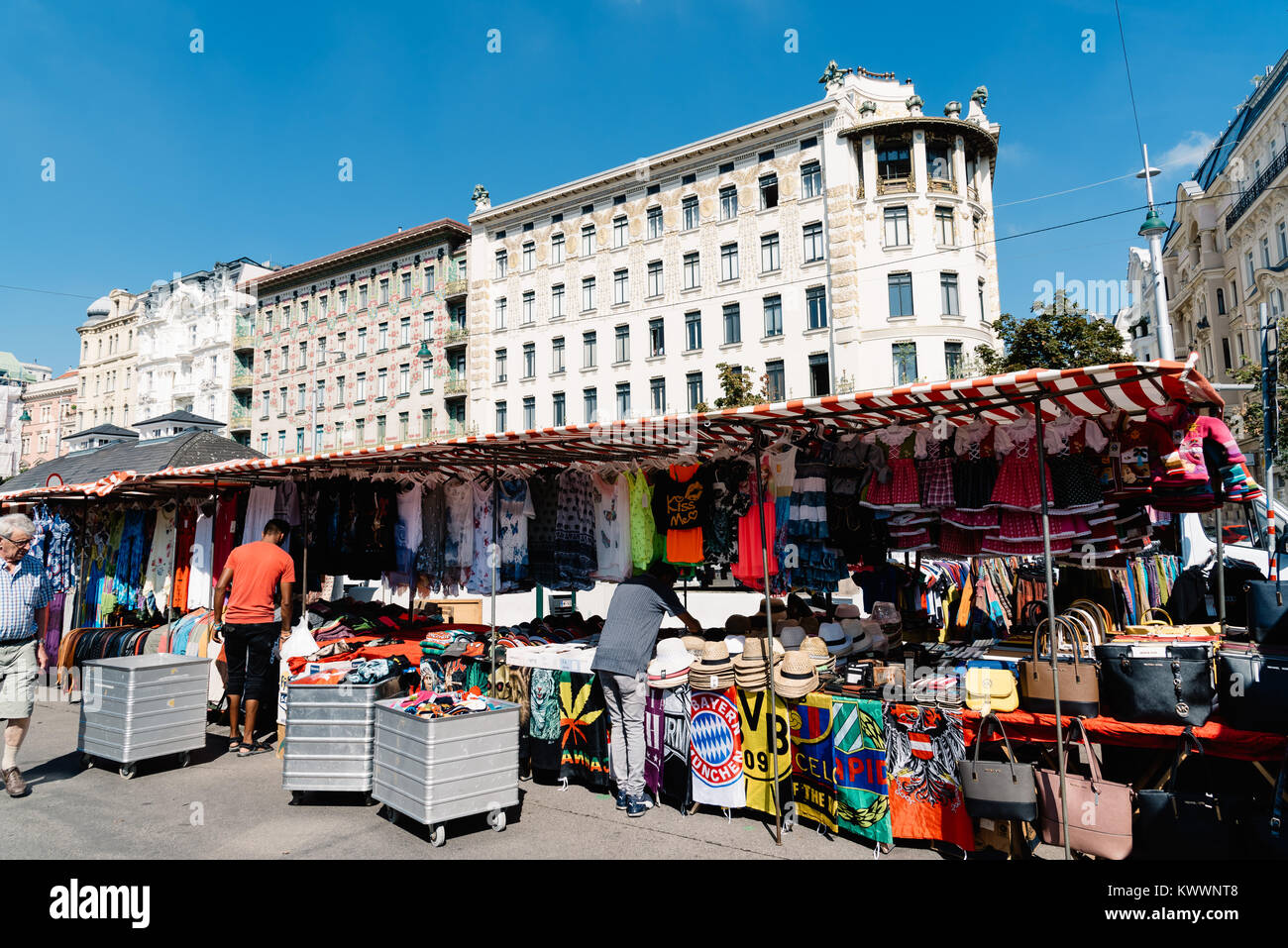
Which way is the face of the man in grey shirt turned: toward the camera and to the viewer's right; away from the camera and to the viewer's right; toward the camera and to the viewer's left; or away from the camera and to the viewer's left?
away from the camera and to the viewer's right

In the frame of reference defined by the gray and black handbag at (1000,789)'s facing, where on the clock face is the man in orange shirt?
The man in orange shirt is roughly at 3 o'clock from the gray and black handbag.

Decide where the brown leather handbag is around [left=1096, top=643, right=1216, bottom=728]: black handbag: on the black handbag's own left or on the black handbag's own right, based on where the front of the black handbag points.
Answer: on the black handbag's own right

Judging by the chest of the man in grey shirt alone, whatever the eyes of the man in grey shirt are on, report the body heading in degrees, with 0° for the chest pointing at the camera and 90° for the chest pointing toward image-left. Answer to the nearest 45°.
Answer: approximately 225°

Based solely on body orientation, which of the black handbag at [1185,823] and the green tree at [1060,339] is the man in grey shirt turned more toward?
the green tree

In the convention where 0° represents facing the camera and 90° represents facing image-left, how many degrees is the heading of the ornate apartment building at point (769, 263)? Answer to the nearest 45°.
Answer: approximately 45°

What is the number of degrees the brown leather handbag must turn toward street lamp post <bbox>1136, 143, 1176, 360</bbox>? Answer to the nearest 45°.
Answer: approximately 180°

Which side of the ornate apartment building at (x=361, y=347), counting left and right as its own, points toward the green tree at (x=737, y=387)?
left

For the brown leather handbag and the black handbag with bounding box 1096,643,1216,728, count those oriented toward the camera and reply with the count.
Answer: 2
